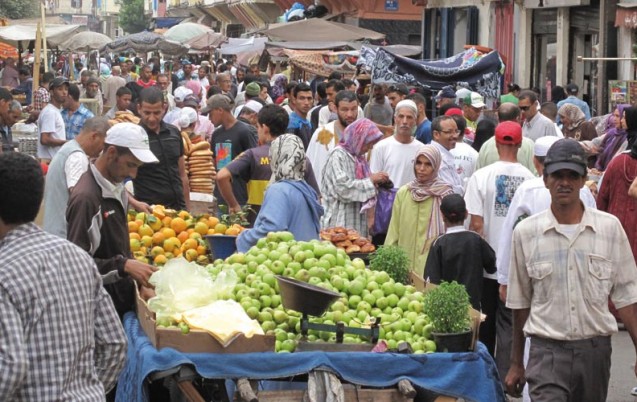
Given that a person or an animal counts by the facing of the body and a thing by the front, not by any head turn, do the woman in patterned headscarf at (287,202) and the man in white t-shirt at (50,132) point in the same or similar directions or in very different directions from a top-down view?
very different directions

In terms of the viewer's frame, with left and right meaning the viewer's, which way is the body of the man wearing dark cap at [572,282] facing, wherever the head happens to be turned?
facing the viewer

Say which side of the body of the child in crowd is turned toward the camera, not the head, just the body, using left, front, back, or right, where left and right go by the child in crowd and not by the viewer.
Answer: back

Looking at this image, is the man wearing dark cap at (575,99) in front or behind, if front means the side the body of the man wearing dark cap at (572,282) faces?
behind

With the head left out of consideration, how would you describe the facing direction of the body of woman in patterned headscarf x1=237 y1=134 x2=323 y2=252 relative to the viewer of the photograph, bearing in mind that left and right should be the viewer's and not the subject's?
facing away from the viewer and to the left of the viewer

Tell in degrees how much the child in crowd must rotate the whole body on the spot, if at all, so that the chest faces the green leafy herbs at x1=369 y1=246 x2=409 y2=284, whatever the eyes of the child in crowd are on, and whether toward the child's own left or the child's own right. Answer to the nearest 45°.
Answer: approximately 135° to the child's own left

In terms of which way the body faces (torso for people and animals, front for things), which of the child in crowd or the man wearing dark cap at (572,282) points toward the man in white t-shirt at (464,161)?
the child in crowd

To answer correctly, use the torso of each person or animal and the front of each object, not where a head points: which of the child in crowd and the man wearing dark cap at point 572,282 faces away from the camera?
the child in crowd

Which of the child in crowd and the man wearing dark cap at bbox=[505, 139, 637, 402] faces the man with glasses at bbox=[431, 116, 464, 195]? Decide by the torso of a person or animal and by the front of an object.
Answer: the child in crowd

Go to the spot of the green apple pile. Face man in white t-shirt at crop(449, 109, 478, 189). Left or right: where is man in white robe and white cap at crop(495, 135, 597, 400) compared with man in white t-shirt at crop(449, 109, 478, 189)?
right

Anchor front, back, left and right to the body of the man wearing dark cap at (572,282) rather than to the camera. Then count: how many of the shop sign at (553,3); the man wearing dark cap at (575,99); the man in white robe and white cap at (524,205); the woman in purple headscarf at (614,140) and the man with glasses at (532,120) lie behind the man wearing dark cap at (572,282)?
5

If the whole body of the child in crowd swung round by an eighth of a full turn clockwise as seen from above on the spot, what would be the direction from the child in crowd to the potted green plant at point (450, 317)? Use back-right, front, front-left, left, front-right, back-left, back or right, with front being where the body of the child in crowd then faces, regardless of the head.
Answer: back-right

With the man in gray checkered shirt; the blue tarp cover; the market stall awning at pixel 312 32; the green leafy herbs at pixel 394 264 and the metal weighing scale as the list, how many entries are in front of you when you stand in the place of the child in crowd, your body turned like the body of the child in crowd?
1

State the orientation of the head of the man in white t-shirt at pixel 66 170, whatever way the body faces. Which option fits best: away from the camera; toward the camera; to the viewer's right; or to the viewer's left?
to the viewer's right

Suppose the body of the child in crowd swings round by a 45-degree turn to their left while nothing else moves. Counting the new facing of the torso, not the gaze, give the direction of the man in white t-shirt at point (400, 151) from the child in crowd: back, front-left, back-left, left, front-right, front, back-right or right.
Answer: front-right

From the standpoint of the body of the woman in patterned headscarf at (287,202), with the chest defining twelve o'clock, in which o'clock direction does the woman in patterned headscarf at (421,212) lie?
the woman in patterned headscarf at (421,212) is roughly at 3 o'clock from the woman in patterned headscarf at (287,202).
